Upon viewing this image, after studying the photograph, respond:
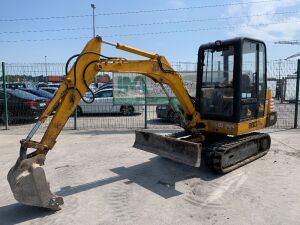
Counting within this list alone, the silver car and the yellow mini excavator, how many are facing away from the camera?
0

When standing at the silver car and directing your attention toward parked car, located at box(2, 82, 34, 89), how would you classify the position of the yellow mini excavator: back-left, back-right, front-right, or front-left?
back-left

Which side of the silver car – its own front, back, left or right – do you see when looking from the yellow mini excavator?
left

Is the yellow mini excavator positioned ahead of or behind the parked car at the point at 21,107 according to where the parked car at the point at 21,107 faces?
behind

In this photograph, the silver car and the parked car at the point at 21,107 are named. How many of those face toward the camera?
0

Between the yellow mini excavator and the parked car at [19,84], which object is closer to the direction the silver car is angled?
the parked car

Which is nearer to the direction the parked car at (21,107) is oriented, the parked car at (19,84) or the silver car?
the parked car

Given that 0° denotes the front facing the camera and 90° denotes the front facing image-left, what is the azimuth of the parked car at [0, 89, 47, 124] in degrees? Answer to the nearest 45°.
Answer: approximately 135°

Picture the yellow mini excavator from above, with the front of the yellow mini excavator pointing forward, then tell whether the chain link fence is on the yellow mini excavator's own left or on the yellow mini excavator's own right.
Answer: on the yellow mini excavator's own right

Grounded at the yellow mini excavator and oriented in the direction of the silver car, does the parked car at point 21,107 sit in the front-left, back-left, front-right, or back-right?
front-left

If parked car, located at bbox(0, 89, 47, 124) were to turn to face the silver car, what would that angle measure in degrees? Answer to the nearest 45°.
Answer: approximately 135° to its right

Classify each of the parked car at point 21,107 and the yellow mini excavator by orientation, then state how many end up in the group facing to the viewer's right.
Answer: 0

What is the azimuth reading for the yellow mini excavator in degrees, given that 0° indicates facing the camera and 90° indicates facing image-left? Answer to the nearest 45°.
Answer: approximately 45°

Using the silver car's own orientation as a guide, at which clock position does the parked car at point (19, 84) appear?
The parked car is roughly at 1 o'clock from the silver car.

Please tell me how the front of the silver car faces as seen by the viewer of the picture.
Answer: facing to the left of the viewer

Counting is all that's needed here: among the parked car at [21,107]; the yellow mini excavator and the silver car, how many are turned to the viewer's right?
0
